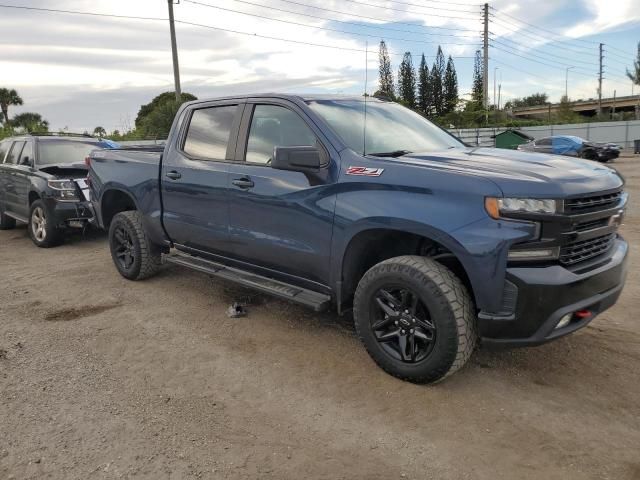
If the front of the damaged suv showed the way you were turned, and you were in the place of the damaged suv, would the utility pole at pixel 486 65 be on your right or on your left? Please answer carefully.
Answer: on your left

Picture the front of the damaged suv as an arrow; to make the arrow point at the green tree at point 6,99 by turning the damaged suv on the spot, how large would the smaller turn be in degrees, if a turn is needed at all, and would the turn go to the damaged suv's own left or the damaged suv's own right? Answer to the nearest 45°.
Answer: approximately 135° to the damaged suv's own left

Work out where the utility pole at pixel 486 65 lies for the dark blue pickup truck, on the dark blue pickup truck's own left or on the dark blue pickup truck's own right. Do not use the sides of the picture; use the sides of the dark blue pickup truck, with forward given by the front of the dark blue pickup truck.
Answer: on the dark blue pickup truck's own left

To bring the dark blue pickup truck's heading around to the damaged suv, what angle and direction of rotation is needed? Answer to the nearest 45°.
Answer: approximately 180°

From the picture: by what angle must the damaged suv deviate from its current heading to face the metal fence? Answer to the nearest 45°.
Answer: approximately 90° to its left

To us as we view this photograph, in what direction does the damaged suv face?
facing the viewer and to the right of the viewer

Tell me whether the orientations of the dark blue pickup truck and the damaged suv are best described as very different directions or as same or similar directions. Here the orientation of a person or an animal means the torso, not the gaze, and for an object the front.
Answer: same or similar directions

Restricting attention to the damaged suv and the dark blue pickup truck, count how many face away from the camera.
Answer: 0
